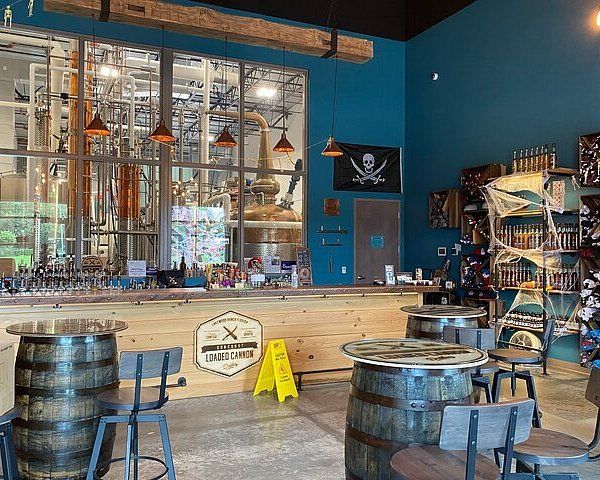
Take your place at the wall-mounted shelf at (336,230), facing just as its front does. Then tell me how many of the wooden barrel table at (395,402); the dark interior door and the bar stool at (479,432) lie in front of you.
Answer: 2

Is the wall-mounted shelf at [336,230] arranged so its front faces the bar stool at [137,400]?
yes

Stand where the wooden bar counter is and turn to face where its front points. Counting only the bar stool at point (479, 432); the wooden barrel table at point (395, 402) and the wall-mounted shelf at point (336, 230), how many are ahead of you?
2

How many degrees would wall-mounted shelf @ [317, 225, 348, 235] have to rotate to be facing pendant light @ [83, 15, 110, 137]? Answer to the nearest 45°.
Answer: approximately 45° to its right

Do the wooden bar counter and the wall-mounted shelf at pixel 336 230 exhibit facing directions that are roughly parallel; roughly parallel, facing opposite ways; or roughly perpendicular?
roughly parallel

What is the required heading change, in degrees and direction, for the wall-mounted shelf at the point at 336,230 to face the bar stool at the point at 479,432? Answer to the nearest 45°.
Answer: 0° — it already faces it

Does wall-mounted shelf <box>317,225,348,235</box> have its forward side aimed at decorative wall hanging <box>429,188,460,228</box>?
no

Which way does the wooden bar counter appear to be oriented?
toward the camera

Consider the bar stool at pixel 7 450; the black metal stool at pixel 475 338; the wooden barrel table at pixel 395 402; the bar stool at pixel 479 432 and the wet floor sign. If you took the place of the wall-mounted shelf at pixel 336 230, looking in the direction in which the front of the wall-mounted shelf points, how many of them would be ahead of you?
5

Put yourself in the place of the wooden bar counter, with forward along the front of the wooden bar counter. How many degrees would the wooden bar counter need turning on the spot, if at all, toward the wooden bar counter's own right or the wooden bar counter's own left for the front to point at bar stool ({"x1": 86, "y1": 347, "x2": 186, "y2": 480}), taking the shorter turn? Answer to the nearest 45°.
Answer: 0° — it already faces it

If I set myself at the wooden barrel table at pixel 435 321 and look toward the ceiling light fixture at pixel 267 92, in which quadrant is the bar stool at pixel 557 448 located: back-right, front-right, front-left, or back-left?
back-left

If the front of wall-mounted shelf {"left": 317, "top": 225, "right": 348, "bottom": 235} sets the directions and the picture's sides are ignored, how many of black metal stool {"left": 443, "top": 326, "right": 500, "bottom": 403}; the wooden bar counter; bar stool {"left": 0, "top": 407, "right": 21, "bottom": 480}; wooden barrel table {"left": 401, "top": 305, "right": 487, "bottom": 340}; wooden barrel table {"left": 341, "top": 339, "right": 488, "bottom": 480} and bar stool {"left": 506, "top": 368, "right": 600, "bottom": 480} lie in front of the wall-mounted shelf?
6

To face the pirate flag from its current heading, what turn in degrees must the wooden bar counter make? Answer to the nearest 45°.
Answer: approximately 135° to its left

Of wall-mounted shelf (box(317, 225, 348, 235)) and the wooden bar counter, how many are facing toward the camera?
2

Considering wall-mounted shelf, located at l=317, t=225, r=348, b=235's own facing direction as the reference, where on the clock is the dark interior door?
The dark interior door is roughly at 8 o'clock from the wall-mounted shelf.

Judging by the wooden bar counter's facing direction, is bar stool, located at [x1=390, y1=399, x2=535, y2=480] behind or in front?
in front

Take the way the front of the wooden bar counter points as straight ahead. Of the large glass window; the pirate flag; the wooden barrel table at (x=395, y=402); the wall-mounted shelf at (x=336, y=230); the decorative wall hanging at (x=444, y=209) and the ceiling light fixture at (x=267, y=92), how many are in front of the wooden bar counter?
1

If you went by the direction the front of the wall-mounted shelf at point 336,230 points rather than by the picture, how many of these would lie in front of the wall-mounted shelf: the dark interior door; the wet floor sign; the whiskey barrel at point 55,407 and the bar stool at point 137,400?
3

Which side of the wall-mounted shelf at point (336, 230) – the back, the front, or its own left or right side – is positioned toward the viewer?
front

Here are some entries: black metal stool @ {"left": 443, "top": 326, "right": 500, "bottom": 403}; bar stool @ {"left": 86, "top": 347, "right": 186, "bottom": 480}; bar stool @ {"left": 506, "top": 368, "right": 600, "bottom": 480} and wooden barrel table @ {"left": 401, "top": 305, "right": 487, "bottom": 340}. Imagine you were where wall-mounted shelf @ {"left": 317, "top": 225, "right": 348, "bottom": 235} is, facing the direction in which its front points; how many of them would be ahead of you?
4

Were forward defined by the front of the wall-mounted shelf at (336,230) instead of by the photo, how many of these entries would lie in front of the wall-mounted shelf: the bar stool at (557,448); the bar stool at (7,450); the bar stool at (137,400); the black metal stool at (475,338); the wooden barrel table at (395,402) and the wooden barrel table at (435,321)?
6

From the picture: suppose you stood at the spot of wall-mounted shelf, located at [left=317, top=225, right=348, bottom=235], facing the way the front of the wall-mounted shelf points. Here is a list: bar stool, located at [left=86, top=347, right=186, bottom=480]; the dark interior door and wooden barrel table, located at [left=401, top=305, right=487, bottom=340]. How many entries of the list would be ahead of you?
2
